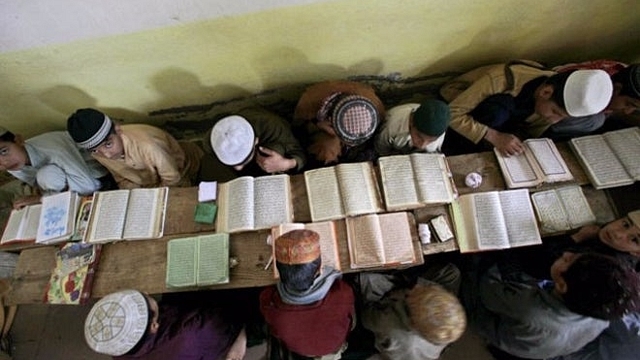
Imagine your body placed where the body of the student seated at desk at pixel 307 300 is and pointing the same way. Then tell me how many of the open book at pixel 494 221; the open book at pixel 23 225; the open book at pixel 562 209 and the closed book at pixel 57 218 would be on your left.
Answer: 2

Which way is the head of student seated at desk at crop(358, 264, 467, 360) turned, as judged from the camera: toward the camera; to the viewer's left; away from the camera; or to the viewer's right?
away from the camera

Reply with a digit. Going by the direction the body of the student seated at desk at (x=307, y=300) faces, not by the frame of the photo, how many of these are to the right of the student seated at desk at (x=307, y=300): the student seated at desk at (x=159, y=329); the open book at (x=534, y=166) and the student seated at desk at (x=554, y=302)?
2

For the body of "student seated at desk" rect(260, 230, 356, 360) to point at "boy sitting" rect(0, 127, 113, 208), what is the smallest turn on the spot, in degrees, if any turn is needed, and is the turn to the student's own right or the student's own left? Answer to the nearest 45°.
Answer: approximately 90° to the student's own left

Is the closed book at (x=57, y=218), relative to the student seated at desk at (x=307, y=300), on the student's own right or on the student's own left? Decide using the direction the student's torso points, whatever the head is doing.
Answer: on the student's own left

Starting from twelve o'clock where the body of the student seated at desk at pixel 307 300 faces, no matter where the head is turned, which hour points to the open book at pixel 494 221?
The open book is roughly at 3 o'clock from the student seated at desk.

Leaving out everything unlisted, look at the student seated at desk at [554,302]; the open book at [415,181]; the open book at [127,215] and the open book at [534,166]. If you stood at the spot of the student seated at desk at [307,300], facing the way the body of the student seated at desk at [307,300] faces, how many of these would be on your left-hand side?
1

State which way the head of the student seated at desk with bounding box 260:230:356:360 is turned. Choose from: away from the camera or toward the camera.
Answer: away from the camera

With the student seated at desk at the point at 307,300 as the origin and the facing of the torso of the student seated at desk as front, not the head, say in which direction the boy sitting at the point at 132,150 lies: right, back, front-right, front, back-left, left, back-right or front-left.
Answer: left

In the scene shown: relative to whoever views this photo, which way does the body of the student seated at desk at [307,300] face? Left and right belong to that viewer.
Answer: facing away from the viewer
